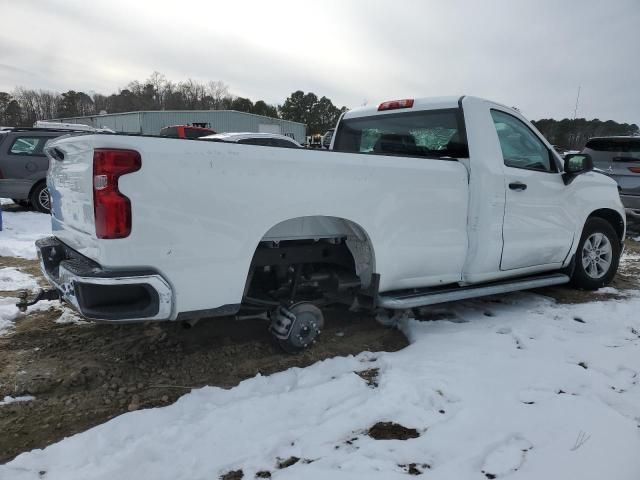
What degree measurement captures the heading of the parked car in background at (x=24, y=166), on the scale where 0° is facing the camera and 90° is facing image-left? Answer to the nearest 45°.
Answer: approximately 270°

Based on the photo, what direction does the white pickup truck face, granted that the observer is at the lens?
facing away from the viewer and to the right of the viewer

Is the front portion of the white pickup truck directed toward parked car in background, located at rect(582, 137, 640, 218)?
yes

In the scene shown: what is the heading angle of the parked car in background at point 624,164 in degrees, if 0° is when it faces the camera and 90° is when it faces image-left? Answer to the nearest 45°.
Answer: approximately 180°

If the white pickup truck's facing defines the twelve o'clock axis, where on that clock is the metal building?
The metal building is roughly at 10 o'clock from the white pickup truck.

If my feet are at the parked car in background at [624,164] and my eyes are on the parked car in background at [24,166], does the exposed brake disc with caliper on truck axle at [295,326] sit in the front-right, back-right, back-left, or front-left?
front-left

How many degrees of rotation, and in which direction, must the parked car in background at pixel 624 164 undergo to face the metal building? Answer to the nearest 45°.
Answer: approximately 45° to its left
